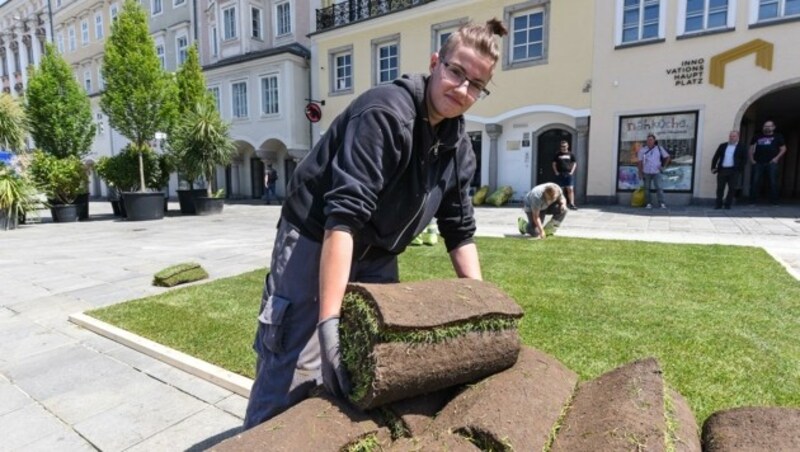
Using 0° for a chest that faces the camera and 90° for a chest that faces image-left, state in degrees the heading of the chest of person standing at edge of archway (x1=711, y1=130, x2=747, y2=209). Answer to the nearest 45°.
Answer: approximately 0°

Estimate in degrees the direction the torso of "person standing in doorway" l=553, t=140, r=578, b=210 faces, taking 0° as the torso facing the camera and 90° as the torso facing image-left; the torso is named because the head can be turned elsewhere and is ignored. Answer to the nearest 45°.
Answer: approximately 0°

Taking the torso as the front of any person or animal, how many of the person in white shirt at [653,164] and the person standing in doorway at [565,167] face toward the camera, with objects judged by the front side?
2

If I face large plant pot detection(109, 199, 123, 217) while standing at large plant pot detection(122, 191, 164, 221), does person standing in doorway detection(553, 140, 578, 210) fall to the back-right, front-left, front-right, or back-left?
back-right

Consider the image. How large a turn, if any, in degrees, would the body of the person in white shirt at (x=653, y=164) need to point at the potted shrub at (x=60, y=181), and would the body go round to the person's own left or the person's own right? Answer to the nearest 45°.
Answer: approximately 45° to the person's own right

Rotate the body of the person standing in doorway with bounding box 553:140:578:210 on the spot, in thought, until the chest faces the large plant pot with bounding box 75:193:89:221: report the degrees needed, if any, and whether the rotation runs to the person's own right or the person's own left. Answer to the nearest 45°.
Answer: approximately 90° to the person's own right
